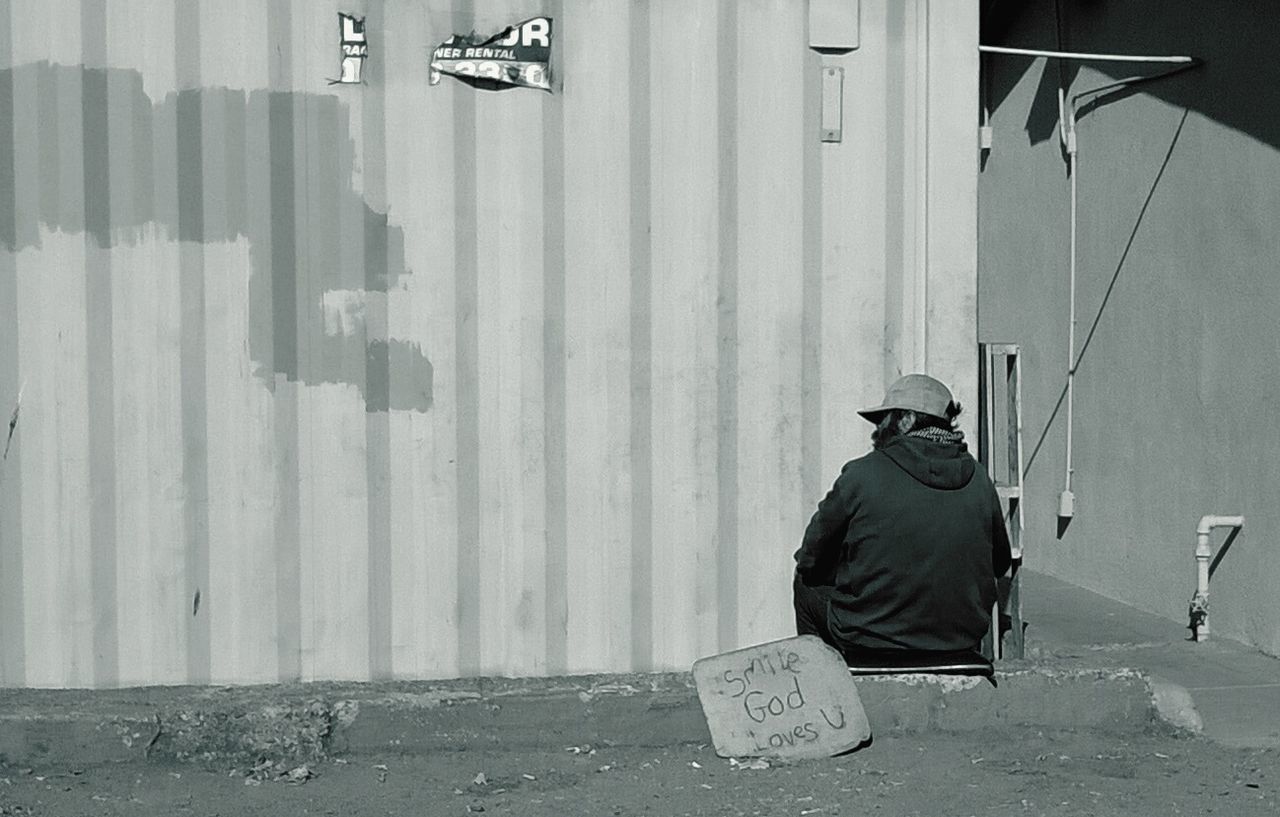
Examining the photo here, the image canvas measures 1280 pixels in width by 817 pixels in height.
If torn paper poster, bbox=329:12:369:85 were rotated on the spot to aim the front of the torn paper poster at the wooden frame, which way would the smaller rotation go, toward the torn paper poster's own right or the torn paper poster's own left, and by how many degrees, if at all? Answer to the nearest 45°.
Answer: approximately 90° to the torn paper poster's own left

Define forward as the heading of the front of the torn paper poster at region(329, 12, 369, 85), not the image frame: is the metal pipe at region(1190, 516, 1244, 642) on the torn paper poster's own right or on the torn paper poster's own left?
on the torn paper poster's own left

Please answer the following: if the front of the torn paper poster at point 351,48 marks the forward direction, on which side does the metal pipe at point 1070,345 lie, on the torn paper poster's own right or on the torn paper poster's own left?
on the torn paper poster's own left

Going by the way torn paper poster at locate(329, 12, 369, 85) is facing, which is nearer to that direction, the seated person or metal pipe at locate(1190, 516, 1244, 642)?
the seated person

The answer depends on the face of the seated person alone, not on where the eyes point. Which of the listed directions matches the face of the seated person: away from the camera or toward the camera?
away from the camera

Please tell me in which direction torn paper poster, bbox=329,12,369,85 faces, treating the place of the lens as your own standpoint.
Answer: facing the viewer

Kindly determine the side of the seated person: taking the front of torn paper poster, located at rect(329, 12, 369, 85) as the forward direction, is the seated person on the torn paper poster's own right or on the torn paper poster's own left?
on the torn paper poster's own left
